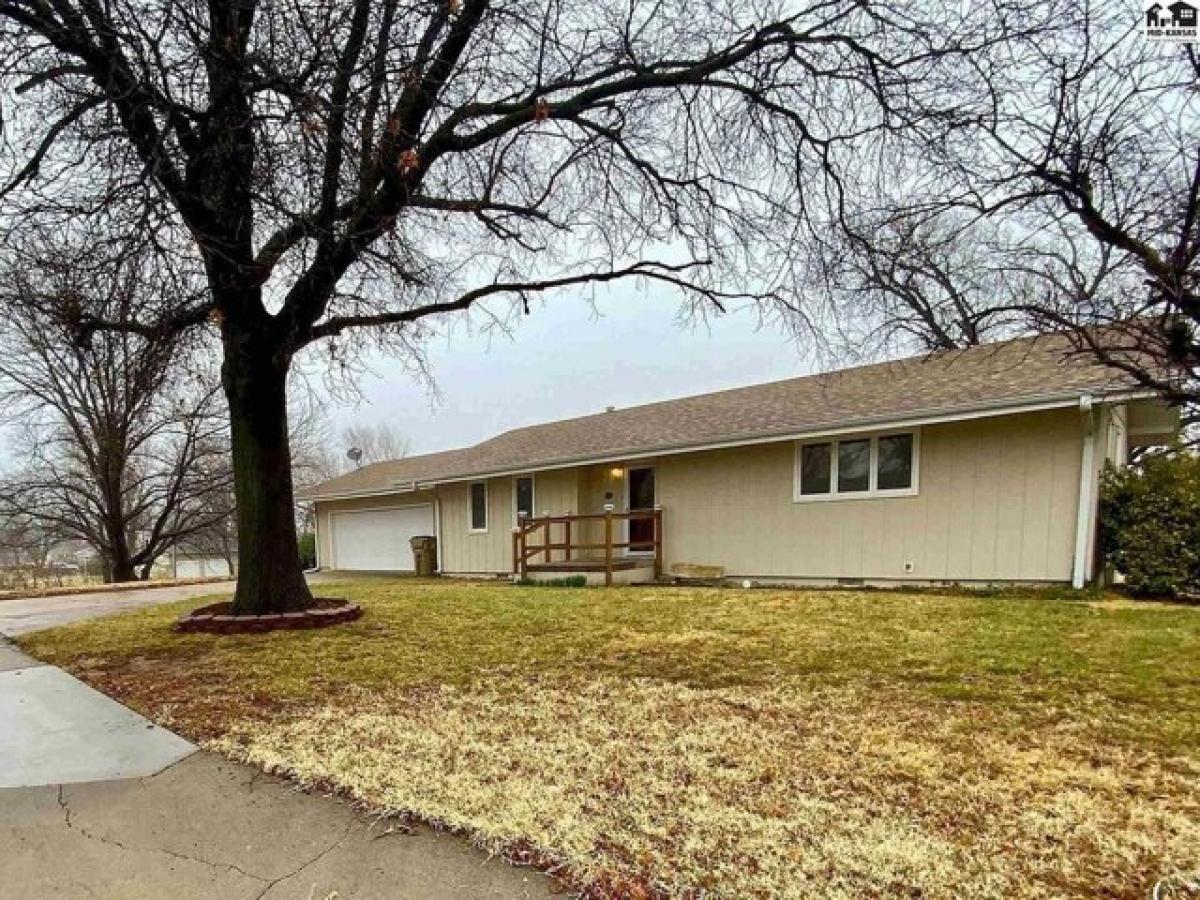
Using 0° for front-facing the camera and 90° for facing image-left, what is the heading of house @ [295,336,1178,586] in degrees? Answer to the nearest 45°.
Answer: approximately 45°

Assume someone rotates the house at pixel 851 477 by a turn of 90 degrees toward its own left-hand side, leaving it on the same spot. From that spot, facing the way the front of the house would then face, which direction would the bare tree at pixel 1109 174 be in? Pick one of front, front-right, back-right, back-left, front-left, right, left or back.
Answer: front-right

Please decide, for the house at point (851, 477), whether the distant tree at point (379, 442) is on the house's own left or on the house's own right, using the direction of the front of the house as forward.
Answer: on the house's own right

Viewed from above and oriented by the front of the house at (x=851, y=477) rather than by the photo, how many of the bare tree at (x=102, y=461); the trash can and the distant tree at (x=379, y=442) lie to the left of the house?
0
